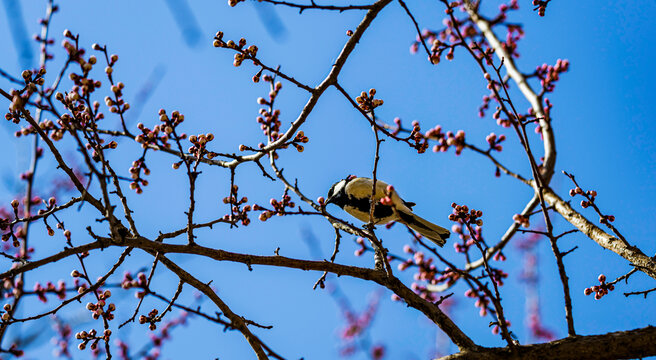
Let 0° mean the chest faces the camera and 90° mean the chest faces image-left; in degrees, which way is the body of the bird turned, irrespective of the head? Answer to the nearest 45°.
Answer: approximately 90°
